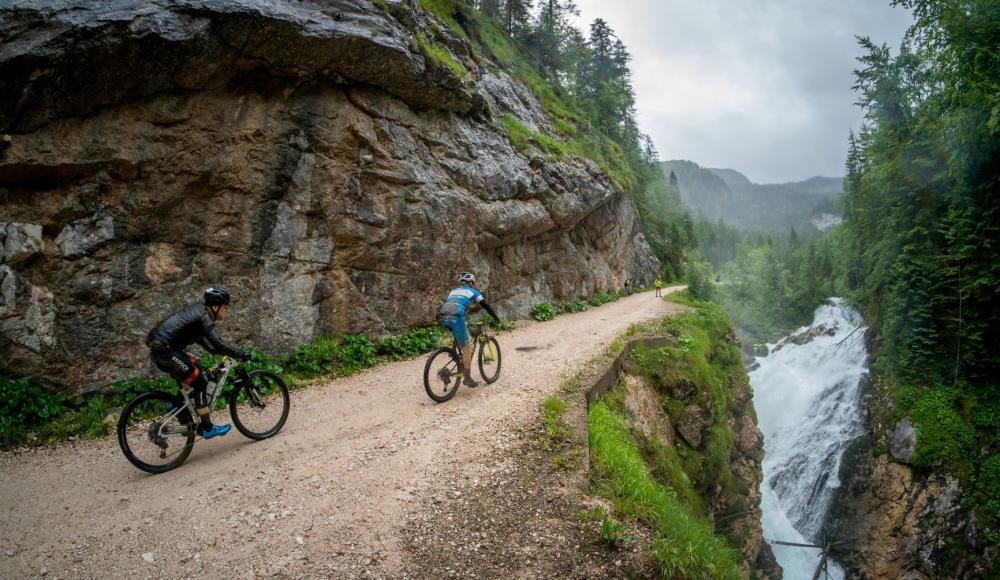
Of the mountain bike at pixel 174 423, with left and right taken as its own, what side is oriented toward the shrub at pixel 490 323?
front

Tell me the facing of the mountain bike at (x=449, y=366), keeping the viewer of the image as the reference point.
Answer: facing away from the viewer and to the right of the viewer

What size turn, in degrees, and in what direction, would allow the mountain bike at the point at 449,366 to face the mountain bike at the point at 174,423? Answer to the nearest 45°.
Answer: approximately 180°

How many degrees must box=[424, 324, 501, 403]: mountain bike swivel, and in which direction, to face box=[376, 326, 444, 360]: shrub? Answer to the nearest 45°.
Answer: approximately 45° to its left

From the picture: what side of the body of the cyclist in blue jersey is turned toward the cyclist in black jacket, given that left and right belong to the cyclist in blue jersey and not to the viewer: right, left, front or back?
back

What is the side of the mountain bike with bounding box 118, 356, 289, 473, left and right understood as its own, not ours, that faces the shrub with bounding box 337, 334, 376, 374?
front

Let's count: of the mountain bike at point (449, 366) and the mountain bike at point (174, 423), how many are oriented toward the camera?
0

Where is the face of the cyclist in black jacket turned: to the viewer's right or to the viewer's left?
to the viewer's right

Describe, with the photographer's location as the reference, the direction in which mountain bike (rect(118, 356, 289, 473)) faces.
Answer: facing away from the viewer and to the right of the viewer

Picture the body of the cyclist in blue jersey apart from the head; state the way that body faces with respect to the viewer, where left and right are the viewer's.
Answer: facing away from the viewer and to the right of the viewer

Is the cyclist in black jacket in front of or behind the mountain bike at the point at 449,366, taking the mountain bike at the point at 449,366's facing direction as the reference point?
behind
